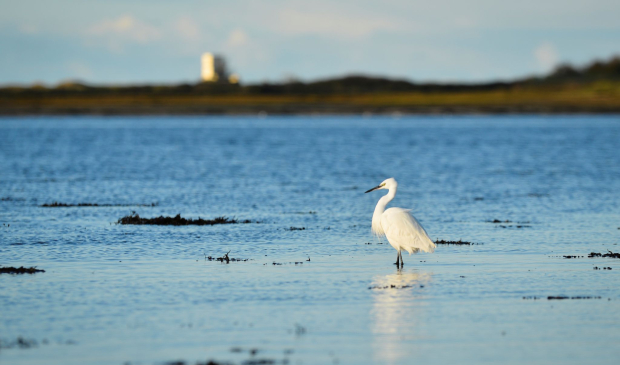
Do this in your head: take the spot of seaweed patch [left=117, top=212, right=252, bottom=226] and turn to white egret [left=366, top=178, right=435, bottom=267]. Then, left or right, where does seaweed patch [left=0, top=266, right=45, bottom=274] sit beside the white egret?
right

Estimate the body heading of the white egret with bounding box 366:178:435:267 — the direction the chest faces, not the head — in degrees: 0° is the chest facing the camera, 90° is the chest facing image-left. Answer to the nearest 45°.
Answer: approximately 90°

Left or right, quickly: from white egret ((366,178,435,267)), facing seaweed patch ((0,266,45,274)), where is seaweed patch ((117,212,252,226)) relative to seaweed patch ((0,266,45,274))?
right

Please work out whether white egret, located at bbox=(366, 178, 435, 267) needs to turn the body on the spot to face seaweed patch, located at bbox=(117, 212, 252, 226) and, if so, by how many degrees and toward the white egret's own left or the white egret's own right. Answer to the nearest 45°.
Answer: approximately 45° to the white egret's own right

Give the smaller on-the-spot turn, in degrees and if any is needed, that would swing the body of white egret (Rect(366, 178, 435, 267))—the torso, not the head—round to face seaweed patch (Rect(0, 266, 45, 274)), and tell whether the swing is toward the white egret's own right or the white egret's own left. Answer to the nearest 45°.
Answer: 0° — it already faces it
